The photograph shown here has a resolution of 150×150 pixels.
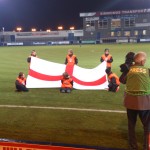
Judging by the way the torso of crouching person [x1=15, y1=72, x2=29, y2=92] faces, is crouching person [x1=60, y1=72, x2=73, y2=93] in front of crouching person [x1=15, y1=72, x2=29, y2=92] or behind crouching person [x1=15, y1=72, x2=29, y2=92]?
in front

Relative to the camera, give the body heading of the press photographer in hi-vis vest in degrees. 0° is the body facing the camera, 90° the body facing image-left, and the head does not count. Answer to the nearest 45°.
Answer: approximately 180°

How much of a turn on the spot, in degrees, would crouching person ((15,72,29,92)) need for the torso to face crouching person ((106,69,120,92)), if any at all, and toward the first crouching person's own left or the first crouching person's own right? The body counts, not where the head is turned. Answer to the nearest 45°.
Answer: approximately 45° to the first crouching person's own left

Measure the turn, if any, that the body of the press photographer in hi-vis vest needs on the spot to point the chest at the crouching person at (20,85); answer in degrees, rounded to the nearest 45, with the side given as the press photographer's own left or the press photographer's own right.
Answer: approximately 45° to the press photographer's own left

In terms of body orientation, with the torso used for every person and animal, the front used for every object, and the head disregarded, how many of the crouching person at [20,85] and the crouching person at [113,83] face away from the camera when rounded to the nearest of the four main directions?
0

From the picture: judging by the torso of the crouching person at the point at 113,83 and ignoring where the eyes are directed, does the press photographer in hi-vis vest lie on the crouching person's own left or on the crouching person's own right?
on the crouching person's own left

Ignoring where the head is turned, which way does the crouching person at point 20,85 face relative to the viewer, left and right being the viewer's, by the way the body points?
facing the viewer and to the right of the viewer

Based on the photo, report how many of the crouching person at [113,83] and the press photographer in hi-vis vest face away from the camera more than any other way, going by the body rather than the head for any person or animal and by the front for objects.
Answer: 1

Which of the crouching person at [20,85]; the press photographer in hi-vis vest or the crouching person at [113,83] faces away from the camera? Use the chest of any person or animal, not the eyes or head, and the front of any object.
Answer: the press photographer in hi-vis vest
